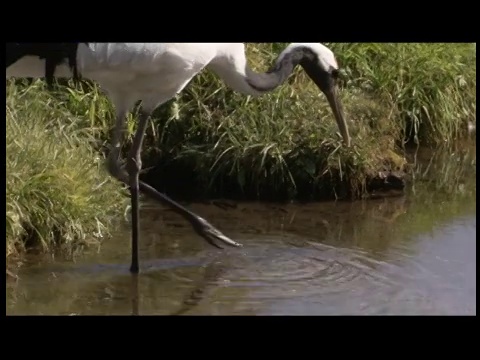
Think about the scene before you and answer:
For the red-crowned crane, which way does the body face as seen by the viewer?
to the viewer's right
